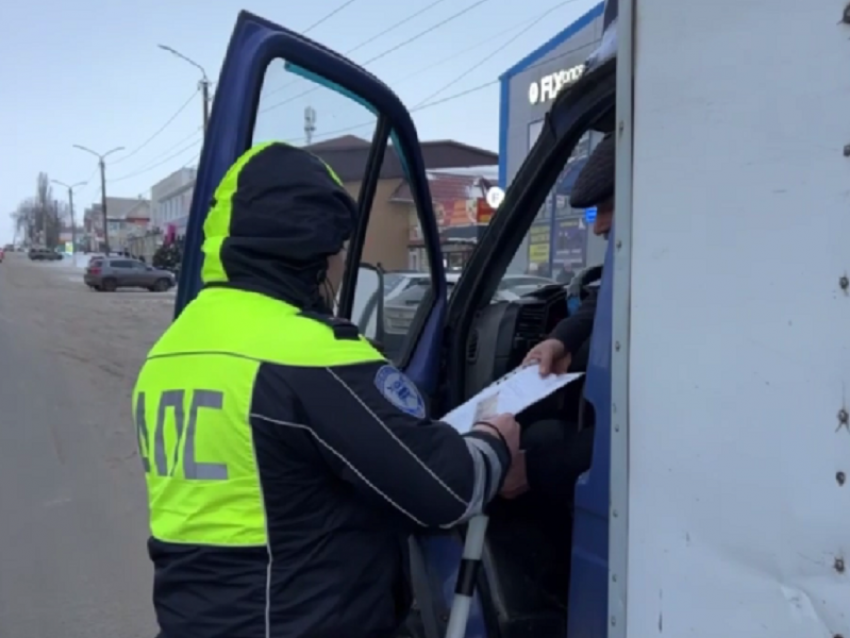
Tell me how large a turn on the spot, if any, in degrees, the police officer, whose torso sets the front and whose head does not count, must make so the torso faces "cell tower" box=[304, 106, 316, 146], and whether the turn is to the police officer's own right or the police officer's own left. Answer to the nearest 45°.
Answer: approximately 45° to the police officer's own left

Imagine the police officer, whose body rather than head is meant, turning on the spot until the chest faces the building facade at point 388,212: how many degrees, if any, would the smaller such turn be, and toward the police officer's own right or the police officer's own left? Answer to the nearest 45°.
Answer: approximately 45° to the police officer's own left

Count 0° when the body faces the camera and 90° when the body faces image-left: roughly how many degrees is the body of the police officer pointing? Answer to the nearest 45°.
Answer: approximately 225°

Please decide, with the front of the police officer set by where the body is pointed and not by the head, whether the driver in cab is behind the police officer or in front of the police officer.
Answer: in front

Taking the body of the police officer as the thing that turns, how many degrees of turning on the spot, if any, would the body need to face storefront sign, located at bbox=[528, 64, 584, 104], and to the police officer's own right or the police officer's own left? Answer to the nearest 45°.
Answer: approximately 45° to the police officer's own left

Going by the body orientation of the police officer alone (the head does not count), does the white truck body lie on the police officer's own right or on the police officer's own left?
on the police officer's own right

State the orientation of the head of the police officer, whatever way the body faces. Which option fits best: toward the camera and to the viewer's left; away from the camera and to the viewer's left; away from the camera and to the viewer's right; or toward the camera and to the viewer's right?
away from the camera and to the viewer's right

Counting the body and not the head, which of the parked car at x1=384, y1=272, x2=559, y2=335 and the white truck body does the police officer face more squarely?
the parked car

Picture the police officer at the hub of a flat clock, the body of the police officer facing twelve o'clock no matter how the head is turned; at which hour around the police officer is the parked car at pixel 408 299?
The parked car is roughly at 11 o'clock from the police officer.
